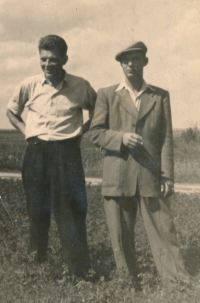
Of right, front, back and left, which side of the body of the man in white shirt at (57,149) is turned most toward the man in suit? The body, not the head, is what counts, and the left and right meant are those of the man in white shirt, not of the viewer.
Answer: left

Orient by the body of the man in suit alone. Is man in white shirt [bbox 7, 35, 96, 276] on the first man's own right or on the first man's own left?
on the first man's own right

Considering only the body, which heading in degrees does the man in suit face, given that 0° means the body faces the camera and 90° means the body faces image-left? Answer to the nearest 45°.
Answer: approximately 0°

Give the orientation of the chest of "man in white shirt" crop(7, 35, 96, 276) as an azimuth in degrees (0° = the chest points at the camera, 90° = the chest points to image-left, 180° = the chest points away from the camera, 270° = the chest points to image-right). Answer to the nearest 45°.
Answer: approximately 0°

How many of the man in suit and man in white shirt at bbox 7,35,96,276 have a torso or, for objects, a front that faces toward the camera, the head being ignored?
2
